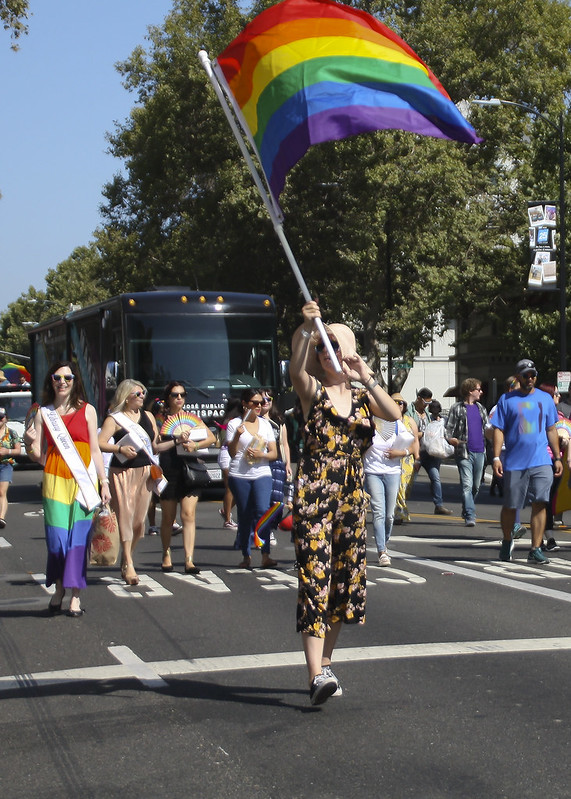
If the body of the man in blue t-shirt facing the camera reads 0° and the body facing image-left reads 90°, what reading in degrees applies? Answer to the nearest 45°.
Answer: approximately 0°

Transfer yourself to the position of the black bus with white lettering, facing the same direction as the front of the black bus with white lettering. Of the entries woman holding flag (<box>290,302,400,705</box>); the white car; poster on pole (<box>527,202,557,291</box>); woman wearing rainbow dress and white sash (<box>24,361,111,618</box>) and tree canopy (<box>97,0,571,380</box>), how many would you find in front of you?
2

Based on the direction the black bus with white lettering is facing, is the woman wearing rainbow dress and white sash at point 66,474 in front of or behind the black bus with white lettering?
in front

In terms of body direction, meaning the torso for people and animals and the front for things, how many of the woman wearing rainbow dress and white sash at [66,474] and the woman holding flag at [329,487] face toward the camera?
2

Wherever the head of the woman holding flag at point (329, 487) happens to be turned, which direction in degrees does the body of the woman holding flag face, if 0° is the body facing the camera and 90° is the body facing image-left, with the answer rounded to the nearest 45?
approximately 0°

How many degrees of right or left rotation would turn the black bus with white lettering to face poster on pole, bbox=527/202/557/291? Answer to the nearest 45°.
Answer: approximately 135° to its left

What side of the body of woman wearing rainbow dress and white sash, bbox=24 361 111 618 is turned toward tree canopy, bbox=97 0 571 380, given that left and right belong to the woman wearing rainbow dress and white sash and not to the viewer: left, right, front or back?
back

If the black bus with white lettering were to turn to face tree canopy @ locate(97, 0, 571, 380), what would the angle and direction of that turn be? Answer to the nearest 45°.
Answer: approximately 180°

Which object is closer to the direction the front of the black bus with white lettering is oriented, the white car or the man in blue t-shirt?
the man in blue t-shirt

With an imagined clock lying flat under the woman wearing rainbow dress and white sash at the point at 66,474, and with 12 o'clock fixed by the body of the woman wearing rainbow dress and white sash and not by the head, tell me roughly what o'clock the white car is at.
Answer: The white car is roughly at 6 o'clock from the woman wearing rainbow dress and white sash.
